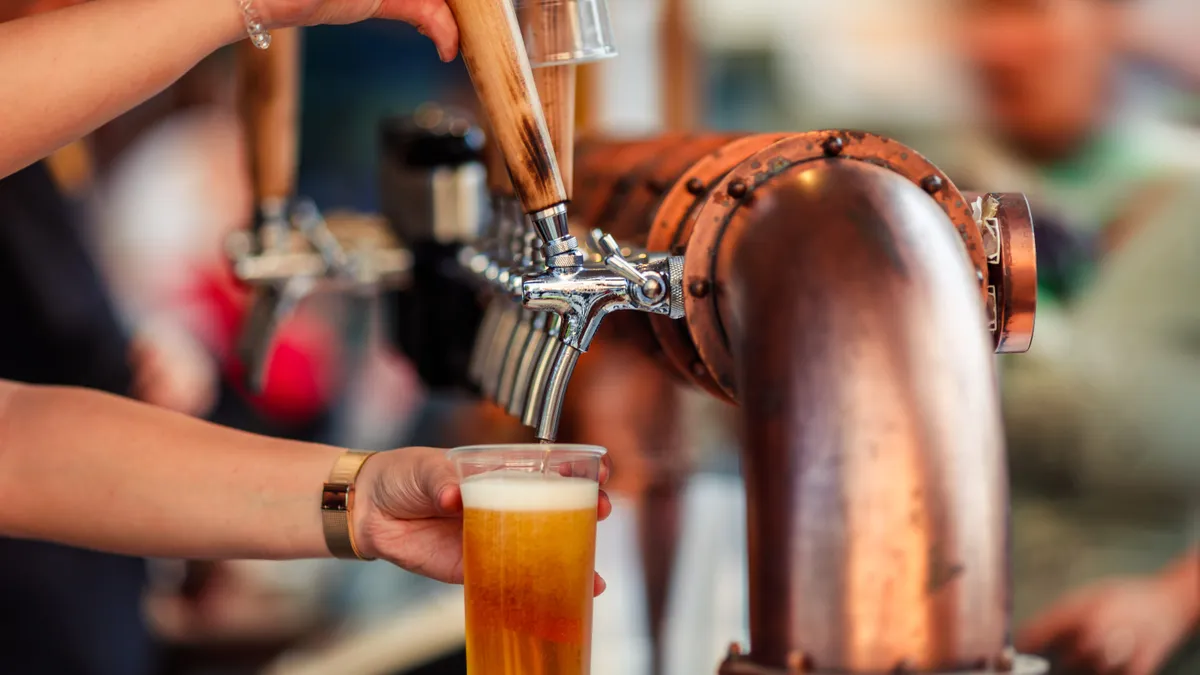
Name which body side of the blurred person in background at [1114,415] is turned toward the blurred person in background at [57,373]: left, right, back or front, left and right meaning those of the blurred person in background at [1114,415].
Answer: front

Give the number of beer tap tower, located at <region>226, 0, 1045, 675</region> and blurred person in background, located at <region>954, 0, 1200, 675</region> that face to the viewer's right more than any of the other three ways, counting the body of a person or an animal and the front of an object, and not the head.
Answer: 0

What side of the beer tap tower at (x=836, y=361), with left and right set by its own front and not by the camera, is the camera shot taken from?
left

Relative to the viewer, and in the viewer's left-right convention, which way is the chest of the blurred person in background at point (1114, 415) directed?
facing the viewer and to the left of the viewer

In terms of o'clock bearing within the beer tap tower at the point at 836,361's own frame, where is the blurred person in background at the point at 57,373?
The blurred person in background is roughly at 2 o'clock from the beer tap tower.

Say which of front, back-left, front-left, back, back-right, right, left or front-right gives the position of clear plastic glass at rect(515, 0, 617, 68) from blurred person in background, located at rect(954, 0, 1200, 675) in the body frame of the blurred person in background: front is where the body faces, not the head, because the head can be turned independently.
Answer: front-left
